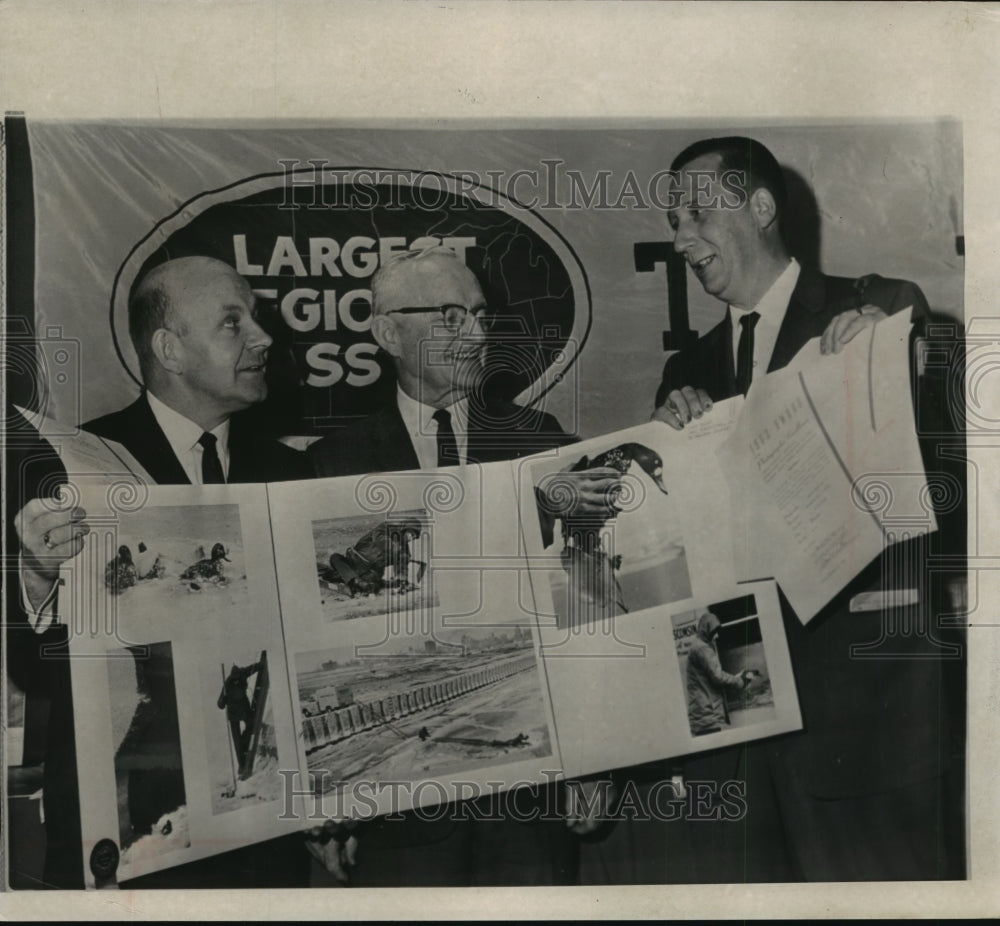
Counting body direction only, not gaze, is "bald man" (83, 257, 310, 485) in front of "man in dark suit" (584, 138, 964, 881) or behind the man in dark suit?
in front

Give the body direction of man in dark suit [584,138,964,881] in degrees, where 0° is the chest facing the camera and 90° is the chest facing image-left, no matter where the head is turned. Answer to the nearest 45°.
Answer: approximately 45°

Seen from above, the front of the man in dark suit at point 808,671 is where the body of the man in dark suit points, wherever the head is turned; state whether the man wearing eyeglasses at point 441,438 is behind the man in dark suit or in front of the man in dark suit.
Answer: in front

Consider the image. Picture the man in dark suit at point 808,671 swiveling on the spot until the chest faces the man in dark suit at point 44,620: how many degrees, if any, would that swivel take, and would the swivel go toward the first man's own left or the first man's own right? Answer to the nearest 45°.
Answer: approximately 45° to the first man's own right
